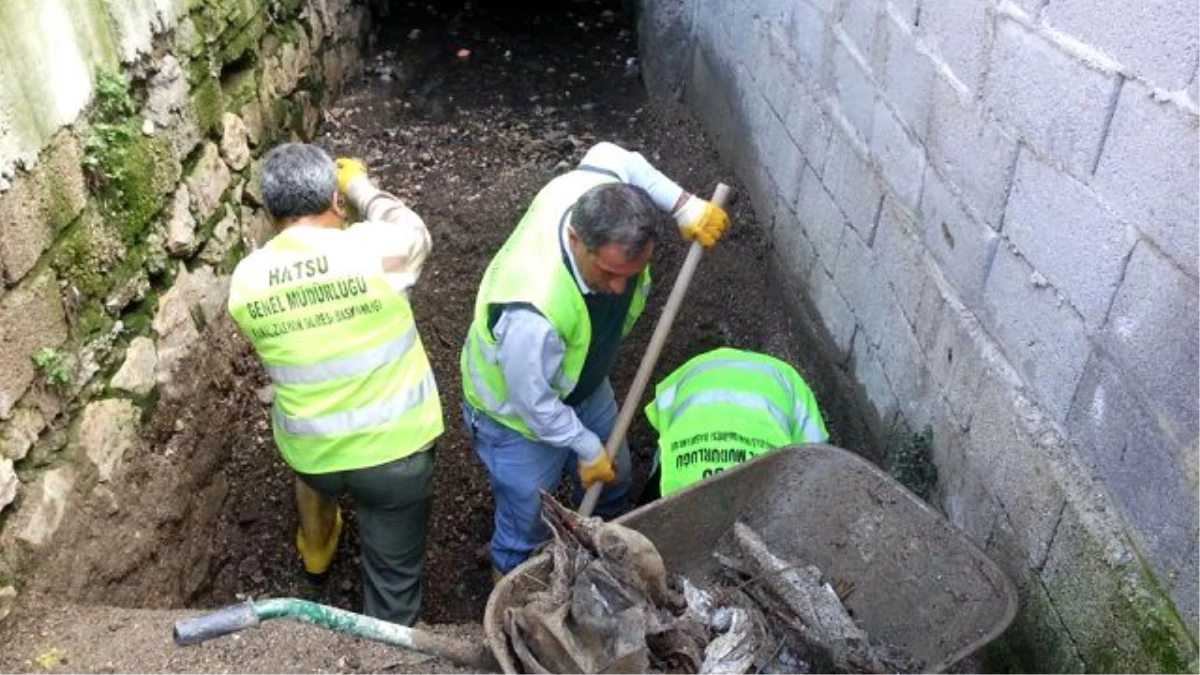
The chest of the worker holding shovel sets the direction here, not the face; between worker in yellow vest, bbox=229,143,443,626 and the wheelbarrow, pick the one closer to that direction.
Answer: the wheelbarrow

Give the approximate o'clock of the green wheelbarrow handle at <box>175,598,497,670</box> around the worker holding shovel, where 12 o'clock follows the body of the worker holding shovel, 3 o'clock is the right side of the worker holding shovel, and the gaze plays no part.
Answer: The green wheelbarrow handle is roughly at 2 o'clock from the worker holding shovel.

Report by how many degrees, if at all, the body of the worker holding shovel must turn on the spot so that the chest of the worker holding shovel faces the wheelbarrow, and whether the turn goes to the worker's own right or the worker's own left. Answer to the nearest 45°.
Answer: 0° — they already face it

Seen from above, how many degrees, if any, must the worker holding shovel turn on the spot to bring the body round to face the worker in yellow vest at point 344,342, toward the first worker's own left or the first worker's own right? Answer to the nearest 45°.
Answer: approximately 135° to the first worker's own right

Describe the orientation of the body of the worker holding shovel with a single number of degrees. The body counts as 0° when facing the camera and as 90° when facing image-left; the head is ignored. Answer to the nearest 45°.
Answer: approximately 315°
